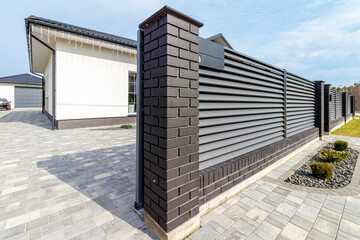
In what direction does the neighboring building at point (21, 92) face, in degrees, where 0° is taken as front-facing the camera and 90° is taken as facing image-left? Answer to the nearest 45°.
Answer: approximately 0°

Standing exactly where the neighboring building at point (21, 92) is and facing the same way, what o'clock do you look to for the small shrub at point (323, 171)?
The small shrub is roughly at 12 o'clock from the neighboring building.

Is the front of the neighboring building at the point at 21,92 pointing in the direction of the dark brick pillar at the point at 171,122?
yes
